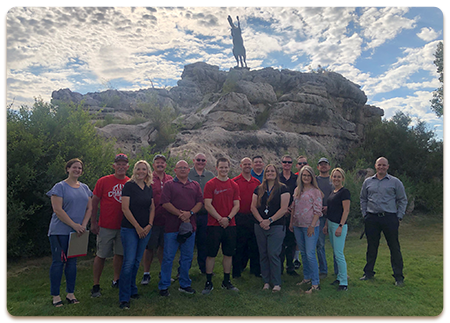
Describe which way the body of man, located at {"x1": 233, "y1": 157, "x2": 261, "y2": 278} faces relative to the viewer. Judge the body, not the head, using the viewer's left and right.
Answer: facing the viewer

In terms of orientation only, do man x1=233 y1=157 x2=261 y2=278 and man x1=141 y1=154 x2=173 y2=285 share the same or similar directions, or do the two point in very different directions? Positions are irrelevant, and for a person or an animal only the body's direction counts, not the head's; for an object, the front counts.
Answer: same or similar directions

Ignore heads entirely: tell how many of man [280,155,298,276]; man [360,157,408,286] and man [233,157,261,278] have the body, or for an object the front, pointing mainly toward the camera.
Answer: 3

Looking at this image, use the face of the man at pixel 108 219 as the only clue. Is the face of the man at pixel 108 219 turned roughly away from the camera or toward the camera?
toward the camera

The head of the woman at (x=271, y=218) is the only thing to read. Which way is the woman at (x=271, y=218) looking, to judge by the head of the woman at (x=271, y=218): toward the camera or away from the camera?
toward the camera

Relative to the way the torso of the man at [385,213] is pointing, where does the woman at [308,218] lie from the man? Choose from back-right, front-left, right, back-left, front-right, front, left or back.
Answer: front-right

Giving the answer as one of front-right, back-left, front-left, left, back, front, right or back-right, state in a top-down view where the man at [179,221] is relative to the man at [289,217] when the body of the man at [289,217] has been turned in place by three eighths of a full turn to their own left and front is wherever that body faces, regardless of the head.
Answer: back

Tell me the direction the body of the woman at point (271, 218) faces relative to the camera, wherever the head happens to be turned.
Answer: toward the camera

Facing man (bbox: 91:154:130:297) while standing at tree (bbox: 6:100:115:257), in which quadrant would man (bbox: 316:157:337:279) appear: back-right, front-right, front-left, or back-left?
front-left

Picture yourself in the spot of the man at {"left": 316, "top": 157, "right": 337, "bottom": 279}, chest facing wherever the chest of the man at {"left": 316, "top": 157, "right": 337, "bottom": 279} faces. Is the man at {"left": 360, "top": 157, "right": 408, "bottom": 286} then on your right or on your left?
on your left

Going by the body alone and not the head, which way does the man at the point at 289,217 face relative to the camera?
toward the camera
